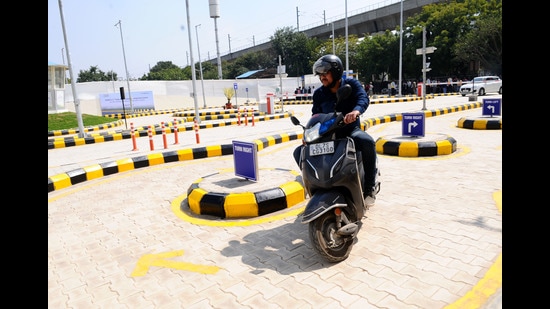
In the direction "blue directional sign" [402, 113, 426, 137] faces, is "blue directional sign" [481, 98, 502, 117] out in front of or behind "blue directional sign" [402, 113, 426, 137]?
behind

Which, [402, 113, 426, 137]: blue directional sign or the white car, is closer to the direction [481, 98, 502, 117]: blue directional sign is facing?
the blue directional sign

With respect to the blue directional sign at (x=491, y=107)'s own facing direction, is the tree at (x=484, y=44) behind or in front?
behind

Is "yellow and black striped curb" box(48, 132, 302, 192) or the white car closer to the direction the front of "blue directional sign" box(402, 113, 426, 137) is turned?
the yellow and black striped curb

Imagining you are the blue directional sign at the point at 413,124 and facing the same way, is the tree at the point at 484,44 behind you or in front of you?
behind

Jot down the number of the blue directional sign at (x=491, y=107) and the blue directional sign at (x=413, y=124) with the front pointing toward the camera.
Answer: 2

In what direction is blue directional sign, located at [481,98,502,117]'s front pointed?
toward the camera

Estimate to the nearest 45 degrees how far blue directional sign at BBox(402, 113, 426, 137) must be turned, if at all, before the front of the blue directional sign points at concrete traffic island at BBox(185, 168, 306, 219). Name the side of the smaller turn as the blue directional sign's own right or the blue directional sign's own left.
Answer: approximately 45° to the blue directional sign's own right

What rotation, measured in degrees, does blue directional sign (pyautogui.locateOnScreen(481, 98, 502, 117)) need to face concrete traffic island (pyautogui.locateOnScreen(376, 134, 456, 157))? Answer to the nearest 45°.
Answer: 0° — it already faces it

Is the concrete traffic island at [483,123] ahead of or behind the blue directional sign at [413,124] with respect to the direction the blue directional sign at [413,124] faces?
behind

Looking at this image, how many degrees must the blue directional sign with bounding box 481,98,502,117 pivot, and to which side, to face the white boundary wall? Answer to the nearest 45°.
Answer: approximately 135° to its right

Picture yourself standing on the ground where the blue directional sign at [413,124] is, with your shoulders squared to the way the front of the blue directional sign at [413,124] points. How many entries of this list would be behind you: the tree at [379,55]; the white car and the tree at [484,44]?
3

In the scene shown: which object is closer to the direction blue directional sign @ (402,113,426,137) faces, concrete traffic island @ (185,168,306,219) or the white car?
the concrete traffic island

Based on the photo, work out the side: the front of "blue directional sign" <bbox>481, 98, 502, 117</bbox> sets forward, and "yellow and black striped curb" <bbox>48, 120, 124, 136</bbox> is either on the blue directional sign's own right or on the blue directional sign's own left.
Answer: on the blue directional sign's own right
